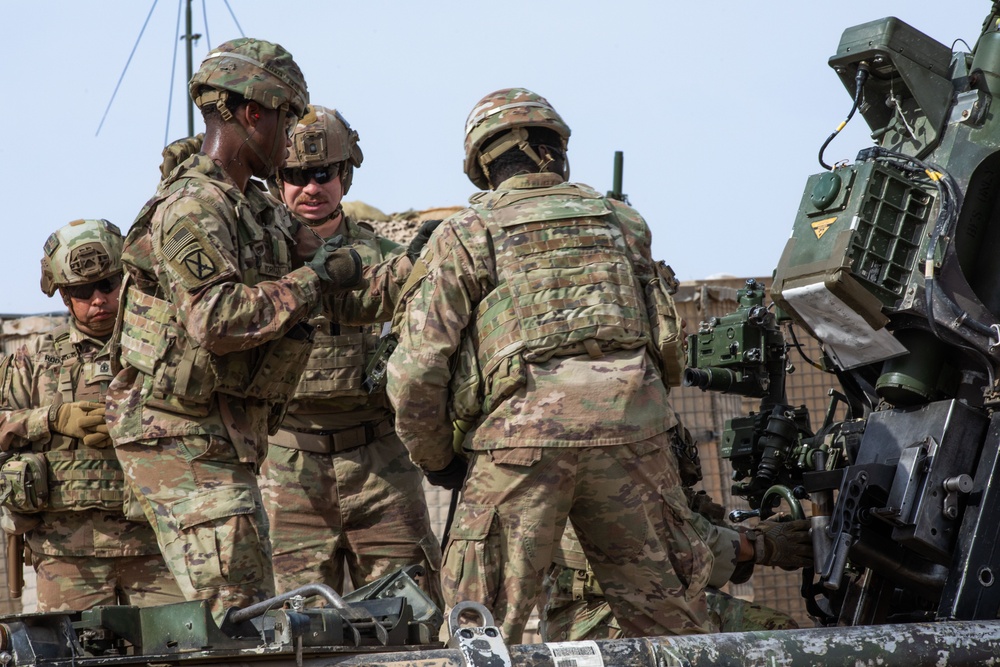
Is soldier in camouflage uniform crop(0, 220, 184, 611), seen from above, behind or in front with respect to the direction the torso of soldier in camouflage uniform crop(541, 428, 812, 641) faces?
behind

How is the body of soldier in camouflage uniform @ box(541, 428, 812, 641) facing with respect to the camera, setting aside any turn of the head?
to the viewer's right

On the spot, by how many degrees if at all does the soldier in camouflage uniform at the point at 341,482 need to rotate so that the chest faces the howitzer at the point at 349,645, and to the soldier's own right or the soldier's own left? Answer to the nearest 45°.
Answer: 0° — they already face it

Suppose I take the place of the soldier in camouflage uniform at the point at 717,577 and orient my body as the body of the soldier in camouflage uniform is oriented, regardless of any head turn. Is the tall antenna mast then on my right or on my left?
on my left

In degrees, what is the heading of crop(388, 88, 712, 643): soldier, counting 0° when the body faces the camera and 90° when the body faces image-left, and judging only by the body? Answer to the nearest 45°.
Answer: approximately 180°

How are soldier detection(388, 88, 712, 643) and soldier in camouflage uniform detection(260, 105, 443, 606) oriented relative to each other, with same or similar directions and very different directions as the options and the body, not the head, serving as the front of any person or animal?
very different directions

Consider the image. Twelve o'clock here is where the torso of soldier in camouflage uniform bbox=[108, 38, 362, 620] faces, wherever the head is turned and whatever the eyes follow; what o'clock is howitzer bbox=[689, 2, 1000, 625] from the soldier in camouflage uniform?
The howitzer is roughly at 12 o'clock from the soldier in camouflage uniform.

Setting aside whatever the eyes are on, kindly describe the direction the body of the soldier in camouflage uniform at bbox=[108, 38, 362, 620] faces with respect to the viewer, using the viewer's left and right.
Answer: facing to the right of the viewer

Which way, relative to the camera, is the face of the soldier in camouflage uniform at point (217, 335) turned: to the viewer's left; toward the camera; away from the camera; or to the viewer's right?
to the viewer's right

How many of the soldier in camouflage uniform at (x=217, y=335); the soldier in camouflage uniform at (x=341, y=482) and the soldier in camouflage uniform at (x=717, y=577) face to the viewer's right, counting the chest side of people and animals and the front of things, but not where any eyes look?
2
